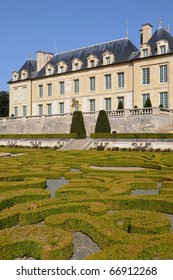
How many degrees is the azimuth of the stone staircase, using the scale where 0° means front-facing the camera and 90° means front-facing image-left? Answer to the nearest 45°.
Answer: approximately 0°

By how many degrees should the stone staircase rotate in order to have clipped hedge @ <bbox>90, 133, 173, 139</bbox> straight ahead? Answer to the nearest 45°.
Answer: approximately 90° to its left

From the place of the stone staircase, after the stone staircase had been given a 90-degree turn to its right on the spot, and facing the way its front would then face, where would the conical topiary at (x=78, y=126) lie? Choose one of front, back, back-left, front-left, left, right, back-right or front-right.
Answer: right

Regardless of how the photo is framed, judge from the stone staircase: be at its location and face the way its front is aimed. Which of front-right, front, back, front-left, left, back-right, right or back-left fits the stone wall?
back

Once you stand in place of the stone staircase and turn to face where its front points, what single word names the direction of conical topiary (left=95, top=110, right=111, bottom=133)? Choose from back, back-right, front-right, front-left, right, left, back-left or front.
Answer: back-left

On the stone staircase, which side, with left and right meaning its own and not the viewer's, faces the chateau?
back
